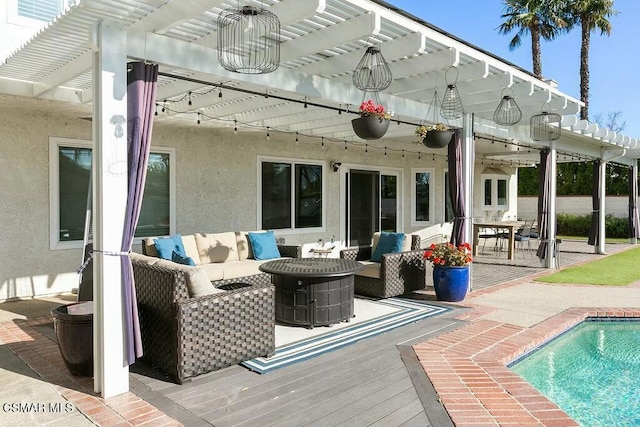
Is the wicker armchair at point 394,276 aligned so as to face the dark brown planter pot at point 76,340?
yes

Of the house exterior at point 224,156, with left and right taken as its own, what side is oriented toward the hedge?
left

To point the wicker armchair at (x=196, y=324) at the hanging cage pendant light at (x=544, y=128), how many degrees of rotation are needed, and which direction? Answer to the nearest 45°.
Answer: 0° — it already faces it

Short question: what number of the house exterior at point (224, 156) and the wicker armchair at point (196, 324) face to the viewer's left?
0

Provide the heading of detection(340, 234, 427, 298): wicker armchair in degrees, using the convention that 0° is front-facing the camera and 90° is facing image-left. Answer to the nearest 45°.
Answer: approximately 45°

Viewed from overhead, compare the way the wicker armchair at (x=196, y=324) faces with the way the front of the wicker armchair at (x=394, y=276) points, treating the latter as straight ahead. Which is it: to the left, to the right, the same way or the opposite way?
the opposite way

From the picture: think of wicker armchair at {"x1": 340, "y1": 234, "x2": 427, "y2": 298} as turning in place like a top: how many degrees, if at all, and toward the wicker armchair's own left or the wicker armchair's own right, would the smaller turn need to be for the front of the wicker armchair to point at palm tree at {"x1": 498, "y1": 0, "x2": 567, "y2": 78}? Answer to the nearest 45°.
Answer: approximately 180°

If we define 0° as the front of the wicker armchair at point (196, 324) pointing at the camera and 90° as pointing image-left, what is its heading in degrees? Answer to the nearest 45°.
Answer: approximately 225°

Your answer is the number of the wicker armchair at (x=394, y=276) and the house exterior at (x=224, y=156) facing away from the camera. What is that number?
0

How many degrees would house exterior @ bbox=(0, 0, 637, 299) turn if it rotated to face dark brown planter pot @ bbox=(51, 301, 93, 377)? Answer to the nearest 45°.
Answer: approximately 45° to its right

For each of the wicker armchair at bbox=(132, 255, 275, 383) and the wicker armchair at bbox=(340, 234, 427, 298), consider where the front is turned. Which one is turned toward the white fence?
the wicker armchair at bbox=(132, 255, 275, 383)

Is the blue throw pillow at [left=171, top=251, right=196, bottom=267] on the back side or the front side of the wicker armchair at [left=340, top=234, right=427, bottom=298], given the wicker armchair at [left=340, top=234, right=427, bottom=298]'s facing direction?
on the front side

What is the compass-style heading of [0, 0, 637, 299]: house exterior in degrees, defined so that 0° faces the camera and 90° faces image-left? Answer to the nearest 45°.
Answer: approximately 315°
